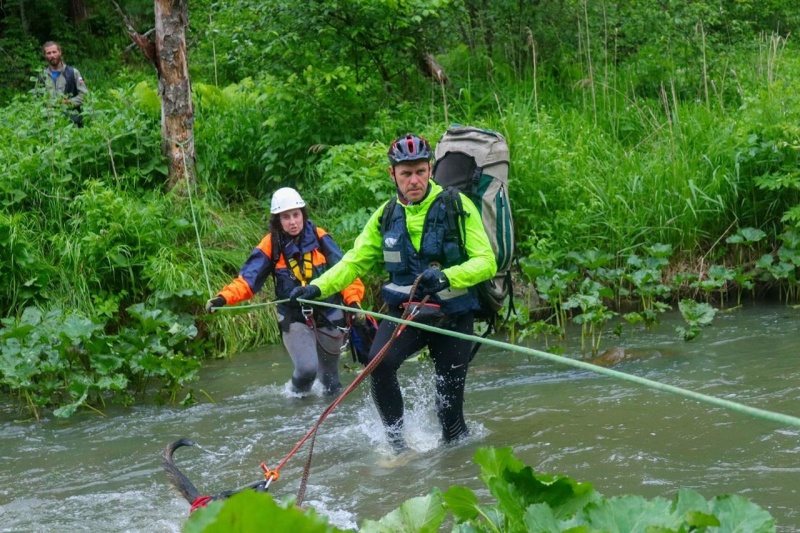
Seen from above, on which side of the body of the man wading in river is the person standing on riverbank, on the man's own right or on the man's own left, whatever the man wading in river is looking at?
on the man's own right

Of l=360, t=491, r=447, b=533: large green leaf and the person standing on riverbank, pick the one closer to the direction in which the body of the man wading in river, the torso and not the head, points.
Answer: the large green leaf

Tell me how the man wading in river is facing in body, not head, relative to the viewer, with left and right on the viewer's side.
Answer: facing the viewer and to the left of the viewer

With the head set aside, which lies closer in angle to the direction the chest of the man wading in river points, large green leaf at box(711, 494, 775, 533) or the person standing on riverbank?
the large green leaf

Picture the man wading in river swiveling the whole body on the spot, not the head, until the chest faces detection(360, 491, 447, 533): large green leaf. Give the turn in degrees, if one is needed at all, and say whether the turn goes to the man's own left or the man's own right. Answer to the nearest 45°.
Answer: approximately 45° to the man's own left

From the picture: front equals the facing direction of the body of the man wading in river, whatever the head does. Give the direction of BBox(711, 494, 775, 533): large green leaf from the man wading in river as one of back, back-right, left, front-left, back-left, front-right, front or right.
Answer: front-left

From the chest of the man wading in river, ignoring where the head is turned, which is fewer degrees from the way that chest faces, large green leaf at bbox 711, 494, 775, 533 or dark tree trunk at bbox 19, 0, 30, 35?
the large green leaf

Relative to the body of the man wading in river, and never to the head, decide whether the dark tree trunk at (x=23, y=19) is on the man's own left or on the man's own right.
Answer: on the man's own right
